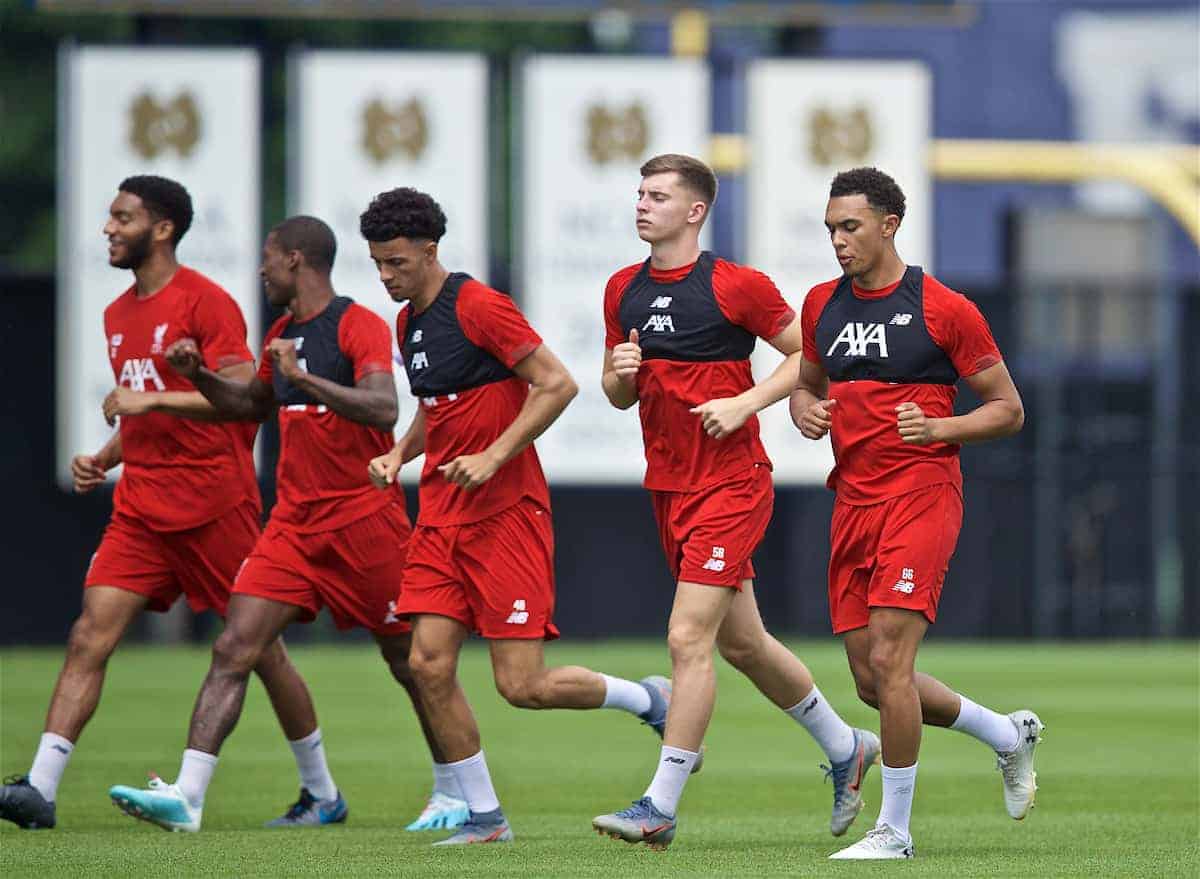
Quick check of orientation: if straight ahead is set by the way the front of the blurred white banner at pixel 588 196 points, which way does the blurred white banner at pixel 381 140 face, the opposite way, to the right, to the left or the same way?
the same way

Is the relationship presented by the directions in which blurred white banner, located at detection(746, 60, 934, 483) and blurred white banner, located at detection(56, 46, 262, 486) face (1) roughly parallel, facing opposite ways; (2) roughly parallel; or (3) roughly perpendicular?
roughly parallel

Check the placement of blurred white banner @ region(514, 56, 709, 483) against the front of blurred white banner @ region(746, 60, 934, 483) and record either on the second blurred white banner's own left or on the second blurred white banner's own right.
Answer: on the second blurred white banner's own right

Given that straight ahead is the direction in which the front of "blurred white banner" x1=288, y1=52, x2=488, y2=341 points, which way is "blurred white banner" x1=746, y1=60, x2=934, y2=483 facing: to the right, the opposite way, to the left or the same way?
the same way

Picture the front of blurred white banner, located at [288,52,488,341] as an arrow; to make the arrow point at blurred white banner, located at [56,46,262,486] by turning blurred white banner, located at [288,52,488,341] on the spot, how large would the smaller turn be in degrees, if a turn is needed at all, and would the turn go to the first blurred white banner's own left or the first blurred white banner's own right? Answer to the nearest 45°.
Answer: approximately 90° to the first blurred white banner's own right

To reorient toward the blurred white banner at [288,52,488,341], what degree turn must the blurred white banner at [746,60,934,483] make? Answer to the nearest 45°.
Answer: approximately 90° to its right

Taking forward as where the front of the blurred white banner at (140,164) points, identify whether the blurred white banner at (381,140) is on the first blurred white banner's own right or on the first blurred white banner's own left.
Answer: on the first blurred white banner's own left

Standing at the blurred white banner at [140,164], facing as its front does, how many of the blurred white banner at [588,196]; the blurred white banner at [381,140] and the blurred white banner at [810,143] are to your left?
3

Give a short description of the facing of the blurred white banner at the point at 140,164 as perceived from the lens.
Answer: facing the viewer

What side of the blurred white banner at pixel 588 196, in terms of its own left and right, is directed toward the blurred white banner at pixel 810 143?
left

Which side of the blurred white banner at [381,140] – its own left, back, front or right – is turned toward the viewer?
front

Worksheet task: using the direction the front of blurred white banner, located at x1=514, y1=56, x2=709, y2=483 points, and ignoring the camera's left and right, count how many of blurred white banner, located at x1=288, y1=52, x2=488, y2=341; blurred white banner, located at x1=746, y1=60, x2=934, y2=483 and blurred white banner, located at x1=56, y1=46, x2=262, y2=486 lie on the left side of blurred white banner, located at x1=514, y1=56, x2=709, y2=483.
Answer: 1

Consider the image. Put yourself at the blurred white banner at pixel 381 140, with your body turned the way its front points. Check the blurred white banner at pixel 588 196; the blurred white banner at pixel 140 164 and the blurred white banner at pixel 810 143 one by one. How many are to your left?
2

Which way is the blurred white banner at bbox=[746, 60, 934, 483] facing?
toward the camera

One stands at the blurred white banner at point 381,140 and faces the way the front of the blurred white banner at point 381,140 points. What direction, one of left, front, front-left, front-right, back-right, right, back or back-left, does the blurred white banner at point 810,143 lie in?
left

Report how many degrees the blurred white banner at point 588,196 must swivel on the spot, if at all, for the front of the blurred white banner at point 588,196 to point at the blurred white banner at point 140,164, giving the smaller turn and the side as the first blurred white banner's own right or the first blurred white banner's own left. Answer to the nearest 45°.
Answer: approximately 90° to the first blurred white banner's own right
